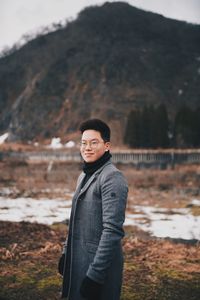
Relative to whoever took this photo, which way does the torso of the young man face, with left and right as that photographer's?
facing the viewer and to the left of the viewer
